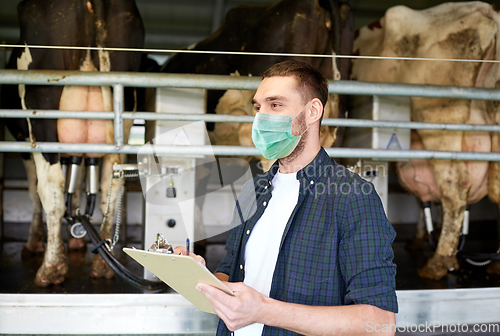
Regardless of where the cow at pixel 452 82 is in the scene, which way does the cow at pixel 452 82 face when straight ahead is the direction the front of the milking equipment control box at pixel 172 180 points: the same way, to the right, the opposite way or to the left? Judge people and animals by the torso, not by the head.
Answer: the opposite way

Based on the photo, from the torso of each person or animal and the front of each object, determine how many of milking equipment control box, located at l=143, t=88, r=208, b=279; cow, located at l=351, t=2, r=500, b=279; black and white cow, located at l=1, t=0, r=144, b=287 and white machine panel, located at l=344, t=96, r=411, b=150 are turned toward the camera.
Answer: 2

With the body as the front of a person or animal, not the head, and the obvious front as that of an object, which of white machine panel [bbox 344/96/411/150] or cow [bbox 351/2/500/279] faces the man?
the white machine panel

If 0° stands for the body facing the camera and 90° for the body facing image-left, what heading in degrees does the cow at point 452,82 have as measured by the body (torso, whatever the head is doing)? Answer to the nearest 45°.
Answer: approximately 135°
